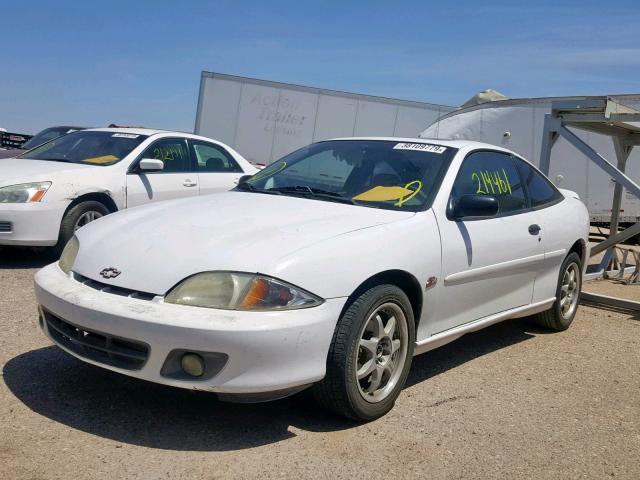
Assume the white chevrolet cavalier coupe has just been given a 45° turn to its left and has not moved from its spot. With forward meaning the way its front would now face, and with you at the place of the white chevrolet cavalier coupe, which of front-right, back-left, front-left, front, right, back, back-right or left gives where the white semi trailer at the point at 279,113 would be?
back

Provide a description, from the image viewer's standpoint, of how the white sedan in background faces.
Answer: facing the viewer and to the left of the viewer

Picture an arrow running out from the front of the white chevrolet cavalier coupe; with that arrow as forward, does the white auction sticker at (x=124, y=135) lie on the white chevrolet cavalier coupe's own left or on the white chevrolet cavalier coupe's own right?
on the white chevrolet cavalier coupe's own right

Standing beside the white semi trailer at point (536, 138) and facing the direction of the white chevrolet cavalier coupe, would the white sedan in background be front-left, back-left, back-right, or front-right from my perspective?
front-right

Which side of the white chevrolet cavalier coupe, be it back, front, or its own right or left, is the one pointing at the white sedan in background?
right

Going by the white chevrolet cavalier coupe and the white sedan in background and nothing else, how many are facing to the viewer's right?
0

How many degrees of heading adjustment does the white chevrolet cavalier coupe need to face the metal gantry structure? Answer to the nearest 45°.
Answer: approximately 180°

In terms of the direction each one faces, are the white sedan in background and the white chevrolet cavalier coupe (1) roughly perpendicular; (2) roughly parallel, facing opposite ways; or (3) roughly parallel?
roughly parallel

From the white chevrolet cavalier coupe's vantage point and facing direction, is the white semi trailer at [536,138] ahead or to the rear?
to the rear

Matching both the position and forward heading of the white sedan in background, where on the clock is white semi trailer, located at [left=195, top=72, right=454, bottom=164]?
The white semi trailer is roughly at 5 o'clock from the white sedan in background.
